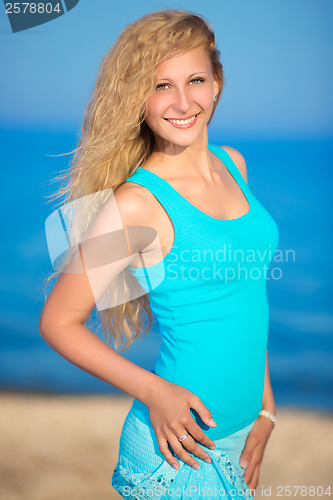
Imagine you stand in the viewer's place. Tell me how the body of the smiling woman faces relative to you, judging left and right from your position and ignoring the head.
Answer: facing the viewer and to the right of the viewer
